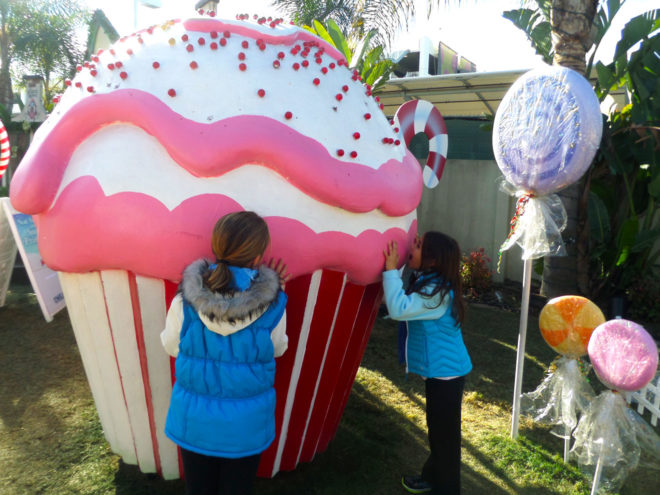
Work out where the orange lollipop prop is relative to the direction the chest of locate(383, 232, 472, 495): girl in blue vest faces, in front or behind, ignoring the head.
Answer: behind

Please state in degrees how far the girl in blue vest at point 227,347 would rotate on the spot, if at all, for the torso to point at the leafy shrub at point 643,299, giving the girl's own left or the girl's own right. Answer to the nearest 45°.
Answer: approximately 45° to the girl's own right

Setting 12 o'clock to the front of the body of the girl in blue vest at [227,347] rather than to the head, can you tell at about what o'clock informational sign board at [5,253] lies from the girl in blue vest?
The informational sign board is roughly at 11 o'clock from the girl in blue vest.

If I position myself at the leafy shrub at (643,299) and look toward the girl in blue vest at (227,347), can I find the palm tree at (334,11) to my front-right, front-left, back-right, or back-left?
back-right

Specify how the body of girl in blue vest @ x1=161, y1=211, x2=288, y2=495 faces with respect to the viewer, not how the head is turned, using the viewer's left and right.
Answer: facing away from the viewer

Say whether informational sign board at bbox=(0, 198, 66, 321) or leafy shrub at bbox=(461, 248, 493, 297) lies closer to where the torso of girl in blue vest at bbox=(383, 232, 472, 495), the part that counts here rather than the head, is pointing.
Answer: the informational sign board

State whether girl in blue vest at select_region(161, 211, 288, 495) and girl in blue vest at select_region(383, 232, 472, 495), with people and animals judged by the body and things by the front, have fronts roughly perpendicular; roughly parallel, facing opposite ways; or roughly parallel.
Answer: roughly perpendicular

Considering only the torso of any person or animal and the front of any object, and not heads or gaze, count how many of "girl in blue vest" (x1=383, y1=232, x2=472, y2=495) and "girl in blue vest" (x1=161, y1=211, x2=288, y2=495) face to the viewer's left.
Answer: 1

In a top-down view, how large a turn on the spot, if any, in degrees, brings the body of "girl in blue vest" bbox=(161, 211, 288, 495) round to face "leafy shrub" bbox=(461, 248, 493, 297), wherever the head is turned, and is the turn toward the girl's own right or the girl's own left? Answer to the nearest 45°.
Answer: approximately 45° to the girl's own right

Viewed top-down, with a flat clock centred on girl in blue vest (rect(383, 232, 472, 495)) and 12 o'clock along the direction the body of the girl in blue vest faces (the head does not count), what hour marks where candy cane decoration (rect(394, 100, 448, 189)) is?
The candy cane decoration is roughly at 3 o'clock from the girl in blue vest.

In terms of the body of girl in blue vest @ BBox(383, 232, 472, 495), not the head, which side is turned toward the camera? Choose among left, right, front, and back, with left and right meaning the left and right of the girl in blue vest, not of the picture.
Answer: left

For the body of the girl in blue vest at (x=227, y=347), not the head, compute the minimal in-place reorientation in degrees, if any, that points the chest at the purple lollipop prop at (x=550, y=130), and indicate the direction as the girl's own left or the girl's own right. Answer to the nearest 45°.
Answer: approximately 45° to the girl's own right

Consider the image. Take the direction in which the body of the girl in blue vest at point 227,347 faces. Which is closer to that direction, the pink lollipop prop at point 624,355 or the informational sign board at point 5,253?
the informational sign board

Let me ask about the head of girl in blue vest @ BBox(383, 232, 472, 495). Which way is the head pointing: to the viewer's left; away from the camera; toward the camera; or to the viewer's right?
to the viewer's left
